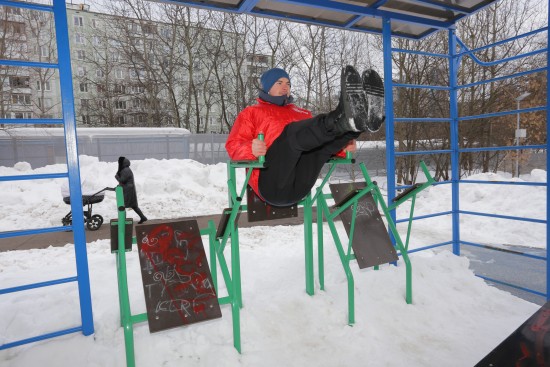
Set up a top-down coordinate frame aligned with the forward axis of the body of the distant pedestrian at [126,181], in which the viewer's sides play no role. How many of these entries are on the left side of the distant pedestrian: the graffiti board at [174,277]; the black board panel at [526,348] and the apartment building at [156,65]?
2

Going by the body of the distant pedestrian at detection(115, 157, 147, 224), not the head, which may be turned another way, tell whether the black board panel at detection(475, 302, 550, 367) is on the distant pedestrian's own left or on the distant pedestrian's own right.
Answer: on the distant pedestrian's own left

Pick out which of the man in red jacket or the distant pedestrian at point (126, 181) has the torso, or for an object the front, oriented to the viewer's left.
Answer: the distant pedestrian

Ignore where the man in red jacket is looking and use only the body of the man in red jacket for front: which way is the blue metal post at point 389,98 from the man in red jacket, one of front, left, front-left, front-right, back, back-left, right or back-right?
left

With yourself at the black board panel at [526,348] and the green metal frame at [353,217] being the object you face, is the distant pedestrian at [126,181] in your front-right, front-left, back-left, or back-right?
front-left

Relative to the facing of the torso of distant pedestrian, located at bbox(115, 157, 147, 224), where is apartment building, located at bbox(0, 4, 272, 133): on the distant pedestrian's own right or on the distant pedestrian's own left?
on the distant pedestrian's own right

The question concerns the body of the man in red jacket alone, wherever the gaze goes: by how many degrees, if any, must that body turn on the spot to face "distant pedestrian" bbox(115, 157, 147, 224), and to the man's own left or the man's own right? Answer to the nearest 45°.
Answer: approximately 180°

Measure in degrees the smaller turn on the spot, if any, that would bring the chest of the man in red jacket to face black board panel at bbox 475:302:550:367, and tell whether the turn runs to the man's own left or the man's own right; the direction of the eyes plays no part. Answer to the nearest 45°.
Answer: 0° — they already face it

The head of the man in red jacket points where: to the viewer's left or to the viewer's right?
to the viewer's right

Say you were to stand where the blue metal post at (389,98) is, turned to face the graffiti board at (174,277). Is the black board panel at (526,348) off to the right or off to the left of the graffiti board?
left

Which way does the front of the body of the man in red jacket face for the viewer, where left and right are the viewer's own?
facing the viewer and to the right of the viewer

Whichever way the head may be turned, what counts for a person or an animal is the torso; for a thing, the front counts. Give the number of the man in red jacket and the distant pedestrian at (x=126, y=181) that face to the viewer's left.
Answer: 1

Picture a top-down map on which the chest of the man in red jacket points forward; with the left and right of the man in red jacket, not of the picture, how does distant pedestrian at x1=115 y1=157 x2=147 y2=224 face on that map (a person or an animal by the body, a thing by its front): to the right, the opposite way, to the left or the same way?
to the right

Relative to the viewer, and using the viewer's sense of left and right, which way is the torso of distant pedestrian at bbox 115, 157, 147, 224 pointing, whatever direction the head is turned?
facing to the left of the viewer

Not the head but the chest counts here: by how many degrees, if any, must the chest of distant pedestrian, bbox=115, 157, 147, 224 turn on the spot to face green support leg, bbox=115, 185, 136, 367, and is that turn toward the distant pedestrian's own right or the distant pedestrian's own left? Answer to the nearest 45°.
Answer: approximately 90° to the distant pedestrian's own left

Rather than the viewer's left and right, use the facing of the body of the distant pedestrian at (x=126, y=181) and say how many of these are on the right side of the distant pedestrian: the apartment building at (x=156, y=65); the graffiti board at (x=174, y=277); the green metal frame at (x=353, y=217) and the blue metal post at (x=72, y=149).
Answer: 1

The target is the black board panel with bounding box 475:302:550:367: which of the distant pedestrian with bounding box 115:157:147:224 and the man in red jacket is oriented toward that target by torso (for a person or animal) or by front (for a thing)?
the man in red jacket

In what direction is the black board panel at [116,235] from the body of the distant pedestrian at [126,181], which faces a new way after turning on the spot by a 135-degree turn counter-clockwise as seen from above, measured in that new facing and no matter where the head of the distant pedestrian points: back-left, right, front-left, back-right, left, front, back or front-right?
front-right
